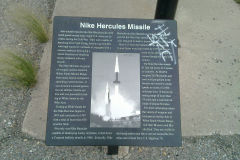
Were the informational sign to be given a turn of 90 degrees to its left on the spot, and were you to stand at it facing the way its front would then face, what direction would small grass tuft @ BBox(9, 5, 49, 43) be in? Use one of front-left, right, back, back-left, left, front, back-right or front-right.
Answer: back-left

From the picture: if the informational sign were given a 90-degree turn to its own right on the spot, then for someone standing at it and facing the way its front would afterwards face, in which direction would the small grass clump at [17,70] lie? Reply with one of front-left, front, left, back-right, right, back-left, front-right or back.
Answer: front-right

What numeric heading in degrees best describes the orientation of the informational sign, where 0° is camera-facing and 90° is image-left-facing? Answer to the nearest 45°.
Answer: approximately 0°
